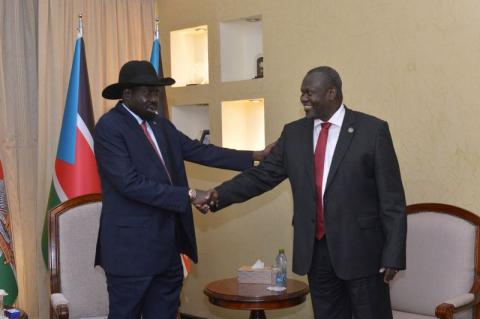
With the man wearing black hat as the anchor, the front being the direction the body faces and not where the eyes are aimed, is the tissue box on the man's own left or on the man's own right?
on the man's own left

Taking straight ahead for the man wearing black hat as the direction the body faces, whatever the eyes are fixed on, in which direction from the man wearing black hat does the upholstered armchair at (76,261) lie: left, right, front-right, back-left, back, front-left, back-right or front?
back

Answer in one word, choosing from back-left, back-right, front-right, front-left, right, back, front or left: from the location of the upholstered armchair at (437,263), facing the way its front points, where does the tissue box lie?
front-right

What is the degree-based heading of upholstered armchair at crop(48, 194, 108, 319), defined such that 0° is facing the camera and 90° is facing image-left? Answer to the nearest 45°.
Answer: approximately 315°

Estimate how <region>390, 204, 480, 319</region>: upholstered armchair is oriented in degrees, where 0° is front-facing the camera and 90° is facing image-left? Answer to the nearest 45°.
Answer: approximately 45°

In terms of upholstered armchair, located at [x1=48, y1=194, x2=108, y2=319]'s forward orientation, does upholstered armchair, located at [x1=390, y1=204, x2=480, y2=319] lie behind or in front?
in front

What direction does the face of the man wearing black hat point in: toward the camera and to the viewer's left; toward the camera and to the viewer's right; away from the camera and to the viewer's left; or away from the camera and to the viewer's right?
toward the camera and to the viewer's right

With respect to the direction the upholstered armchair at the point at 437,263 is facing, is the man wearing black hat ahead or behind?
ahead

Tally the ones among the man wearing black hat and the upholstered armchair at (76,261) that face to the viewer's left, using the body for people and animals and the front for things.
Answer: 0

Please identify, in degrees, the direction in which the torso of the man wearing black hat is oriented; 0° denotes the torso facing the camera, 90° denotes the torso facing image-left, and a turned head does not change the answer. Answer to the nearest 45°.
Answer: approximately 315°

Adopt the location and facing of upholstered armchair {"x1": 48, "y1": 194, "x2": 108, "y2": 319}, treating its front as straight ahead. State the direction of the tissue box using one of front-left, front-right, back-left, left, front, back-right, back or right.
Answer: front-left

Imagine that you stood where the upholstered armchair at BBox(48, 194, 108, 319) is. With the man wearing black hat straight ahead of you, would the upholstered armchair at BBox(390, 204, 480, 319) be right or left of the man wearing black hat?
left

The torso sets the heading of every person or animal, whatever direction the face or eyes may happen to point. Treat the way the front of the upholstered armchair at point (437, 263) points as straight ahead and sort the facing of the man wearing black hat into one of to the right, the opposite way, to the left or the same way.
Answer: to the left

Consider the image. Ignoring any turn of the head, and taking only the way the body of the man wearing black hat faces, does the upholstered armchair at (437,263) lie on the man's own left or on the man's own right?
on the man's own left
